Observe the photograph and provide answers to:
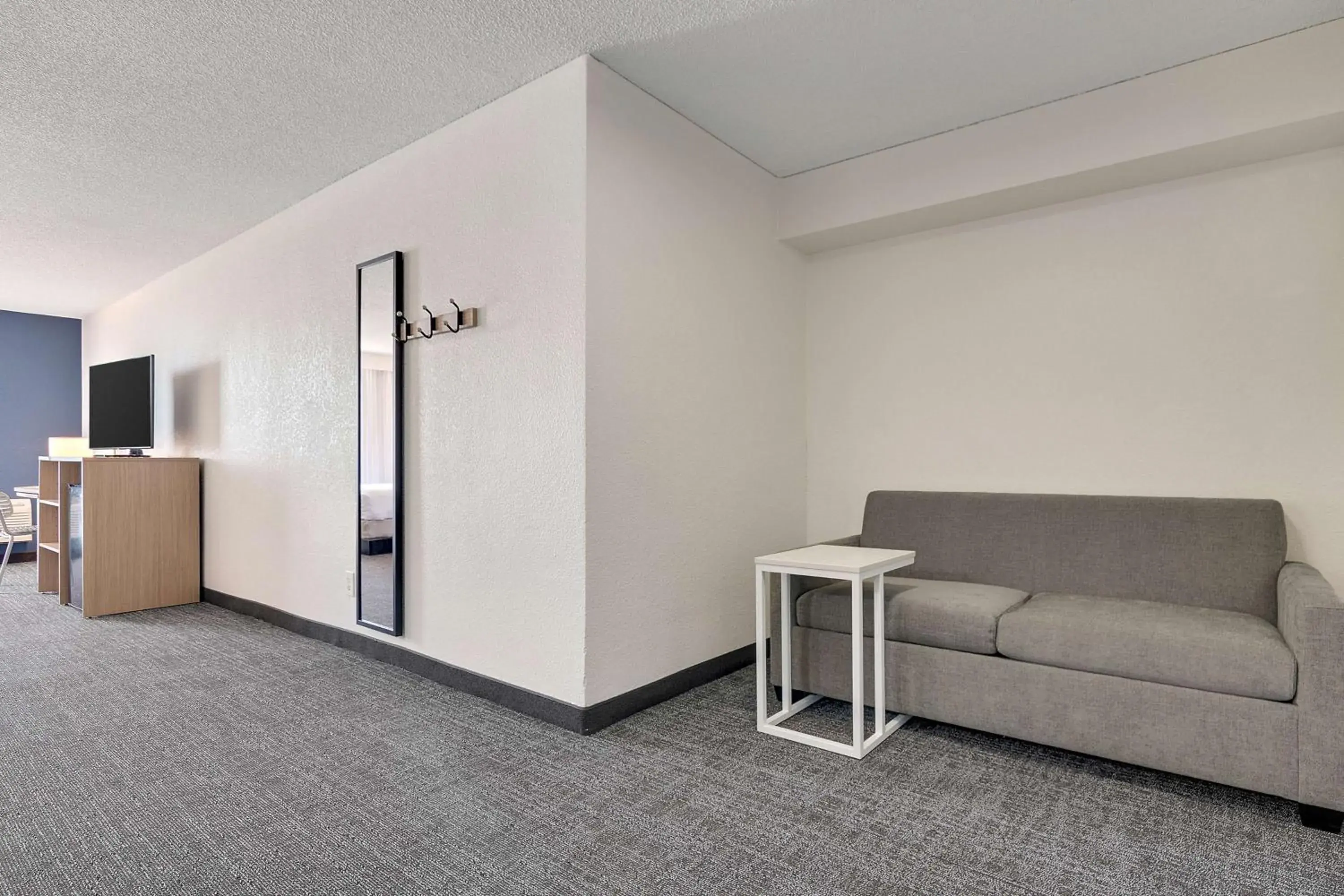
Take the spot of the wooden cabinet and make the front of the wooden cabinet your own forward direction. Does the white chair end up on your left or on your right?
on your right

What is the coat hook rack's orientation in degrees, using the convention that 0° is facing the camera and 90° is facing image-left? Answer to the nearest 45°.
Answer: approximately 45°

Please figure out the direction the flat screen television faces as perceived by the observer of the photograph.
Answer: facing the viewer and to the left of the viewer

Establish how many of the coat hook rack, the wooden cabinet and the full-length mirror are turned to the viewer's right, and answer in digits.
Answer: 0

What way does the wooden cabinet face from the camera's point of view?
to the viewer's left

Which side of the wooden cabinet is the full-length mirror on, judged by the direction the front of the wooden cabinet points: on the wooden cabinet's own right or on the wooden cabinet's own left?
on the wooden cabinet's own left
